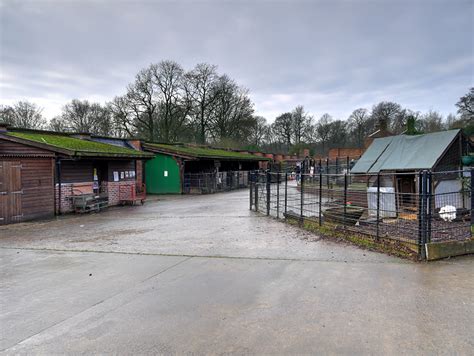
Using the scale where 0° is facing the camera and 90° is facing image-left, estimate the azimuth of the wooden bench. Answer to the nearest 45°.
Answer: approximately 315°

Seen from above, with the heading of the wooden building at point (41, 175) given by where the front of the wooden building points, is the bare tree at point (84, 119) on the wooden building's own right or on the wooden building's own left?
on the wooden building's own left

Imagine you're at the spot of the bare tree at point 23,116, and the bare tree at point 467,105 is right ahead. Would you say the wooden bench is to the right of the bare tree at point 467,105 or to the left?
right

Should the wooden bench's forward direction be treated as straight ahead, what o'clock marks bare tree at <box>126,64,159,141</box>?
The bare tree is roughly at 8 o'clock from the wooden bench.

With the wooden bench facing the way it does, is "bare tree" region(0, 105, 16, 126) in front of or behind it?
behind

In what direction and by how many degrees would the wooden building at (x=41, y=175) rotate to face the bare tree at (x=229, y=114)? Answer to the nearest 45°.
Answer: approximately 90° to its left

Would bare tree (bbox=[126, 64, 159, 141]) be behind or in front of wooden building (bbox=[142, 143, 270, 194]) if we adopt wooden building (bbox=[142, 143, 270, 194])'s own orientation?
behind

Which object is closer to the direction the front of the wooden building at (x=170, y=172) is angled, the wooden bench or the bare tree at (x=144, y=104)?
the wooden bench

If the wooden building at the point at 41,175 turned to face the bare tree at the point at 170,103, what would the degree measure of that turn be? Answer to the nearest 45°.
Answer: approximately 90° to its left

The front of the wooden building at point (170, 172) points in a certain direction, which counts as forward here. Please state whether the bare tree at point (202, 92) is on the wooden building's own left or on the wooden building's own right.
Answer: on the wooden building's own left

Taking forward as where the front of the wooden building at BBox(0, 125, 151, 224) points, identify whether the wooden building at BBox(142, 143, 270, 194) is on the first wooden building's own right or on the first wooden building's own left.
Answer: on the first wooden building's own left
